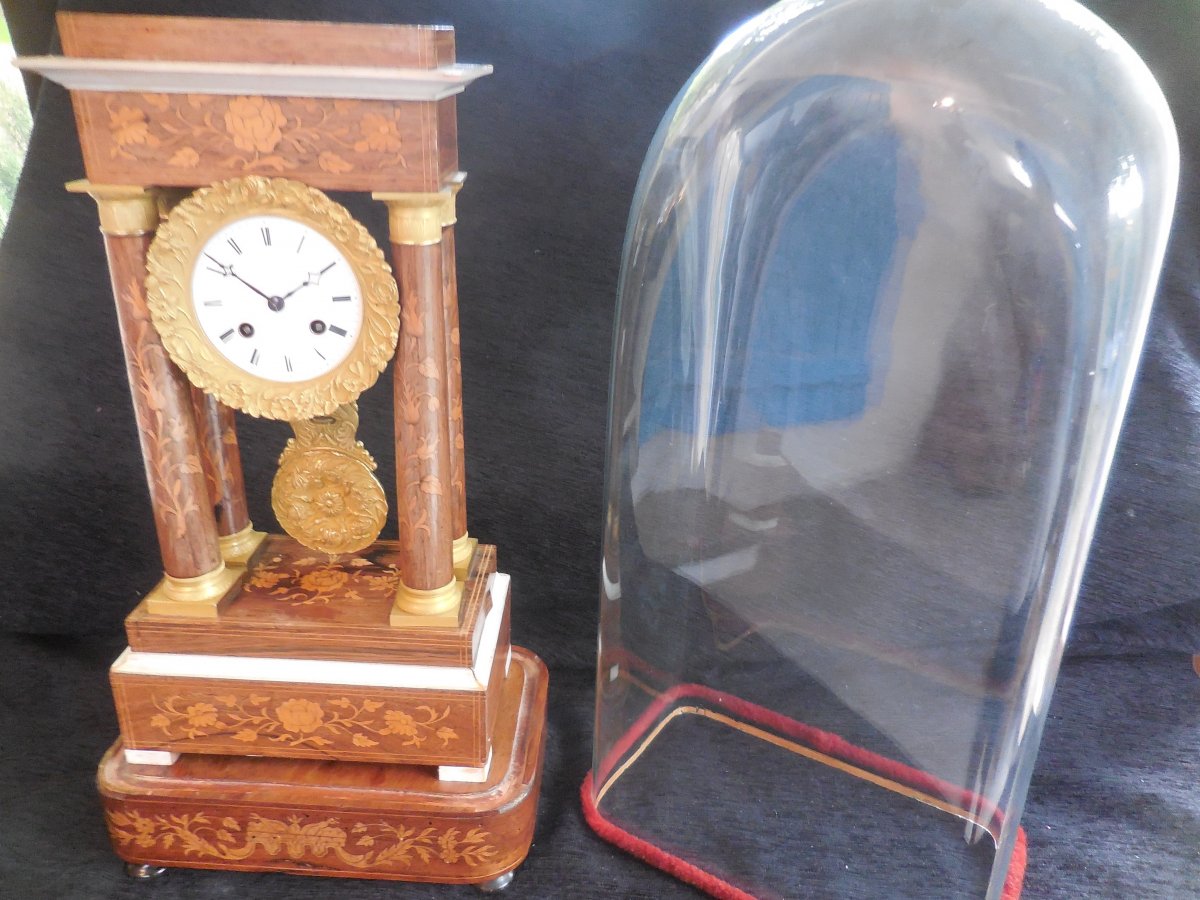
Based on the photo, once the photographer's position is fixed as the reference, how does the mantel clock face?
facing the viewer
